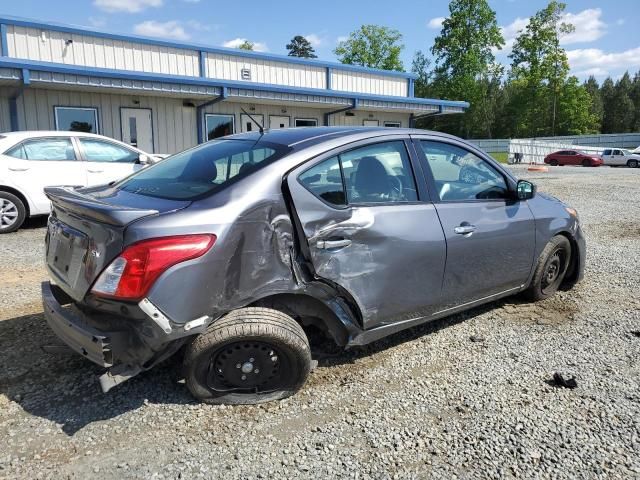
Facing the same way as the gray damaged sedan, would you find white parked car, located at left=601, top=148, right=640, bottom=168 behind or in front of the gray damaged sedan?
in front

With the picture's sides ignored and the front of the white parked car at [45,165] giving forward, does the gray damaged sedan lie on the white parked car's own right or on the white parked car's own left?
on the white parked car's own right

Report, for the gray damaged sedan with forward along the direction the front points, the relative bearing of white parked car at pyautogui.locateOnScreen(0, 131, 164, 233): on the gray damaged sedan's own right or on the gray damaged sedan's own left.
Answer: on the gray damaged sedan's own left

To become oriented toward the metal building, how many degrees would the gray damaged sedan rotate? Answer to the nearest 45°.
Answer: approximately 45° to its left

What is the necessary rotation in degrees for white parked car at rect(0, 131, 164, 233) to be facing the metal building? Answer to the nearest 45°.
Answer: approximately 90° to its left

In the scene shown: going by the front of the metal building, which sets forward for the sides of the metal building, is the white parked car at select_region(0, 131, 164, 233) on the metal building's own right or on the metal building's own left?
on the metal building's own right

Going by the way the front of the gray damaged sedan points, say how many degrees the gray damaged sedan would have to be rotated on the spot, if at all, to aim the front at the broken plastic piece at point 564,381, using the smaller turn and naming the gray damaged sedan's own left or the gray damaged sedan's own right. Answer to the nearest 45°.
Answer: approximately 45° to the gray damaged sedan's own right

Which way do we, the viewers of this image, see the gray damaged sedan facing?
facing away from the viewer and to the right of the viewer

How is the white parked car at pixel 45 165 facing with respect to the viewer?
to the viewer's right

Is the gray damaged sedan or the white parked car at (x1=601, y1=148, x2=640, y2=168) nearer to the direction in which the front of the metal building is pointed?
the gray damaged sedan
